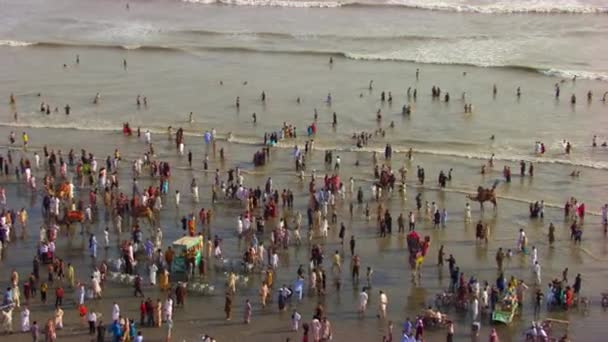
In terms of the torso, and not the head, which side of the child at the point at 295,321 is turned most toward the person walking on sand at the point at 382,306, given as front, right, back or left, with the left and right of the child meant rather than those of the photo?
right

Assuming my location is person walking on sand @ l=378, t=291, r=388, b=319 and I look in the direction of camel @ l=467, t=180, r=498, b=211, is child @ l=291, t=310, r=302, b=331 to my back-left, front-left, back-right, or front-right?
back-left

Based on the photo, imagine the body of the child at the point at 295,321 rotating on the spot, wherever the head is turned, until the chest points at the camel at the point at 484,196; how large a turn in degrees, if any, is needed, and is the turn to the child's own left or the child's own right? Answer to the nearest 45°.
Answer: approximately 45° to the child's own right

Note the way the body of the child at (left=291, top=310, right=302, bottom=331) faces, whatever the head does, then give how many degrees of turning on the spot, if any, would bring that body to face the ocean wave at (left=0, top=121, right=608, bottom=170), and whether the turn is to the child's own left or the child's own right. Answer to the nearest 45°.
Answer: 0° — they already face it

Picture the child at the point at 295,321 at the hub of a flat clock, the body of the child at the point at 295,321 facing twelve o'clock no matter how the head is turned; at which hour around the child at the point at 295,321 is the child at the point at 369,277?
the child at the point at 369,277 is roughly at 1 o'clock from the child at the point at 295,321.

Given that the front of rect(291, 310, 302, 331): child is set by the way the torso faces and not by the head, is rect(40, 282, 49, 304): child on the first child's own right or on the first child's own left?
on the first child's own left

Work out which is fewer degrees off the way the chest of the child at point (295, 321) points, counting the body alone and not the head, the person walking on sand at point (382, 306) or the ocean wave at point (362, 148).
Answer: the ocean wave

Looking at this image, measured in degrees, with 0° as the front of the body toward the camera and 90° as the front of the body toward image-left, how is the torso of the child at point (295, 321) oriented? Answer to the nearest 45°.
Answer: approximately 180°

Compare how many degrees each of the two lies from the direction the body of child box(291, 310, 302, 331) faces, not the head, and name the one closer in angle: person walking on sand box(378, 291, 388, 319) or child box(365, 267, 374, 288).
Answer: the child

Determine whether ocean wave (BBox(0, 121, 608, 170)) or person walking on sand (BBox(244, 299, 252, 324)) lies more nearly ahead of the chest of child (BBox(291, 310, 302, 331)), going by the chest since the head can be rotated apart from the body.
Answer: the ocean wave

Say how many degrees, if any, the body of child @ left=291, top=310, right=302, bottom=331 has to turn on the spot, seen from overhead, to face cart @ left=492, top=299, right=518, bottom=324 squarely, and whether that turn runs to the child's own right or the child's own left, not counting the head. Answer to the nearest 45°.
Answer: approximately 90° to the child's own right

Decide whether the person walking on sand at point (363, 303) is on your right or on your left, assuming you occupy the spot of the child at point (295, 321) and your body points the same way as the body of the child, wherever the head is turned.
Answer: on your right

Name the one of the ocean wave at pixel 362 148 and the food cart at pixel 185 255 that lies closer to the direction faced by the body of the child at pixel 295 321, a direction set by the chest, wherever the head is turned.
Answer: the ocean wave
